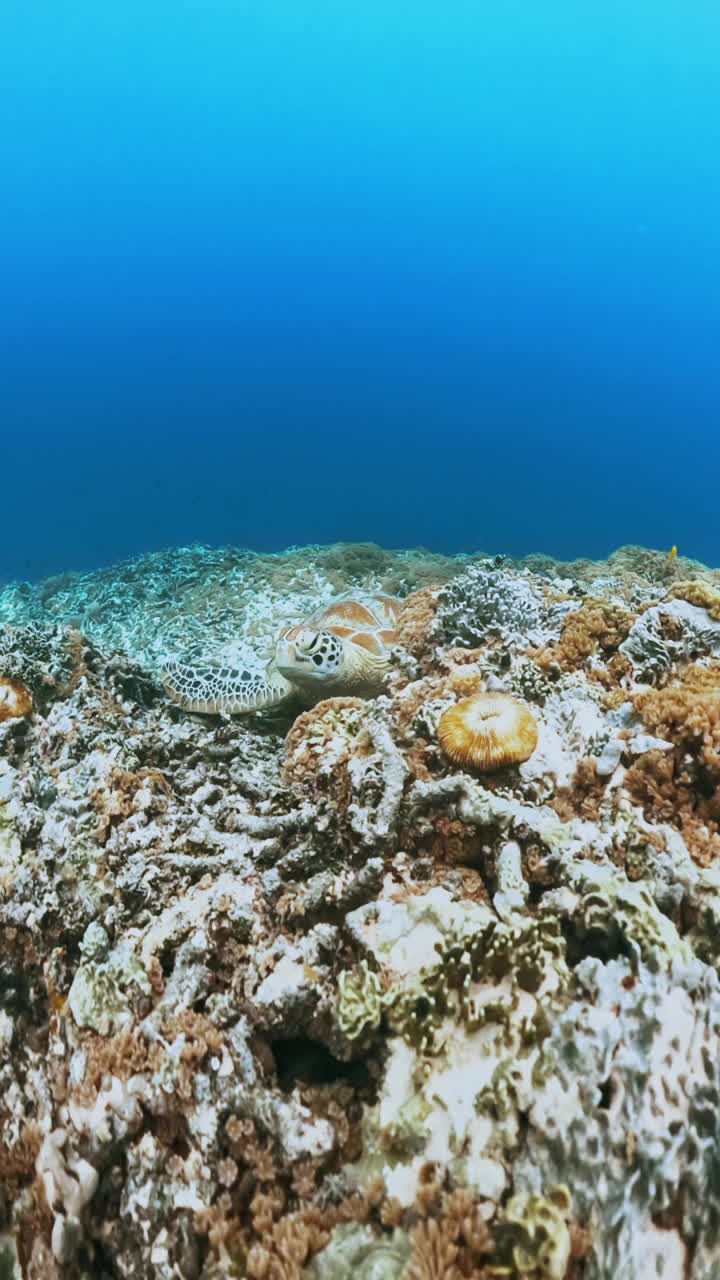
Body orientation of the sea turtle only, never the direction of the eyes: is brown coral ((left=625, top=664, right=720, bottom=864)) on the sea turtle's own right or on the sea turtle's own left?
on the sea turtle's own left

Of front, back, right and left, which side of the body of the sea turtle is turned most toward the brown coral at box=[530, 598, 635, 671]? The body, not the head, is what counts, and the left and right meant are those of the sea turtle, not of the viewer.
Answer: left

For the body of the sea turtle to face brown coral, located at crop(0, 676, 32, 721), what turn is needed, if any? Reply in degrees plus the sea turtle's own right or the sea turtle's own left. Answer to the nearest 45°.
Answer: approximately 45° to the sea turtle's own right

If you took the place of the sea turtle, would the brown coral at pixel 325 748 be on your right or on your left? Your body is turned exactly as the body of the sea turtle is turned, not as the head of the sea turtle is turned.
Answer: on your left

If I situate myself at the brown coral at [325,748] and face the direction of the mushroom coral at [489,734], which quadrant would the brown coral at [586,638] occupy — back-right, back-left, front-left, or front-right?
front-left

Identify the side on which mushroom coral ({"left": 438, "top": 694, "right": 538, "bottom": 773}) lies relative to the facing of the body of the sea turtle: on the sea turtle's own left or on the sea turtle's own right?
on the sea turtle's own left

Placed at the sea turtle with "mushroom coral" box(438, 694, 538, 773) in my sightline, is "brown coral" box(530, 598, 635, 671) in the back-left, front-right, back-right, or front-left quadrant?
front-left
